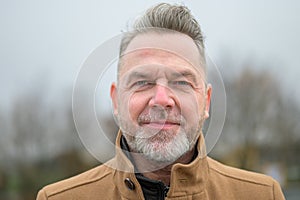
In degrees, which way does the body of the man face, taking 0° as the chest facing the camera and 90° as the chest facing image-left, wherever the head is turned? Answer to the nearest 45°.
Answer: approximately 0°
